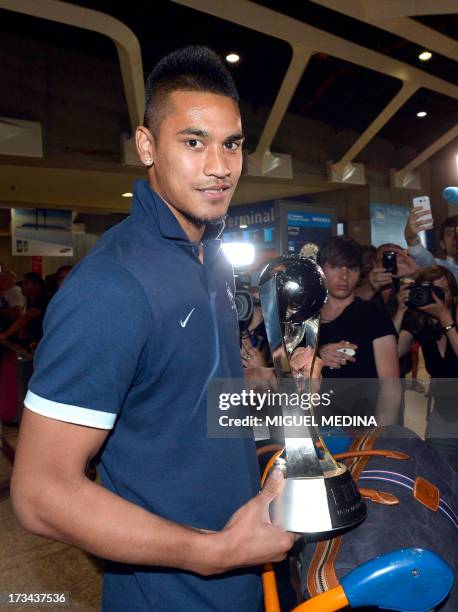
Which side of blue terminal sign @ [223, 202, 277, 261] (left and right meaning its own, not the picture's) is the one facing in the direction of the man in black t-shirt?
front

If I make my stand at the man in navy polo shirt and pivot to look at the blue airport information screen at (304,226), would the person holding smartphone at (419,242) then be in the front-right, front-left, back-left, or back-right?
front-right

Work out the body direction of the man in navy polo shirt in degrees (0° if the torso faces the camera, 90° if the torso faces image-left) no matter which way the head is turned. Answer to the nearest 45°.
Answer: approximately 315°

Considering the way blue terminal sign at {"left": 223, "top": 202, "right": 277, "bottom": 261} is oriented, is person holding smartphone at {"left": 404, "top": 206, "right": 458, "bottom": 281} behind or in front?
in front

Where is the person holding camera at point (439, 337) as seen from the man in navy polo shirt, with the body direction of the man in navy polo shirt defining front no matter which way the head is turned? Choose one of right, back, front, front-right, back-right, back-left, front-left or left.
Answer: left

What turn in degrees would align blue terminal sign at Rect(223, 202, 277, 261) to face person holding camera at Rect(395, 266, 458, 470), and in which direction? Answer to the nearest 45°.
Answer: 0° — it already faces them

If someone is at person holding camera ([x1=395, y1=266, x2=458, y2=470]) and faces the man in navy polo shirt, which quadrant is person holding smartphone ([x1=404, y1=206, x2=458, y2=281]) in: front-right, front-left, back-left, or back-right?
back-right

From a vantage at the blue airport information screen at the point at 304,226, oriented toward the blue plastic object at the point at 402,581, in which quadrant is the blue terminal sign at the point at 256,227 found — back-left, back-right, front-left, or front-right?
back-right

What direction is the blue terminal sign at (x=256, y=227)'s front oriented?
toward the camera

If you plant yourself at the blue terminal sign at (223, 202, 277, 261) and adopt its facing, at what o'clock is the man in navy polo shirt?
The man in navy polo shirt is roughly at 12 o'clock from the blue terminal sign.

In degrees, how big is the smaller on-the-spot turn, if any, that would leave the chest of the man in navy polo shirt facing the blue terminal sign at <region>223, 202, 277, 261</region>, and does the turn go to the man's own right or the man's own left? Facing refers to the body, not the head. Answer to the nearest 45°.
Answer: approximately 135° to the man's own left

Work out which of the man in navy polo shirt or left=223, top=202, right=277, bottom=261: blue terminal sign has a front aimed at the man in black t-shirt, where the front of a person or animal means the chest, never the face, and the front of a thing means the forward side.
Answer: the blue terminal sign

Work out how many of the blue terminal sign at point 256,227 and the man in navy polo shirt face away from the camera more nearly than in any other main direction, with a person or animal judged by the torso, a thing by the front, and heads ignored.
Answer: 0

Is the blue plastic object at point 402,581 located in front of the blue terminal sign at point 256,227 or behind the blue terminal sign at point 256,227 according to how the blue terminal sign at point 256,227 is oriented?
in front

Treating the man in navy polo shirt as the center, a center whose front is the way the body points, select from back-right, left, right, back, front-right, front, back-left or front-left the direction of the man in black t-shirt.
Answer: left

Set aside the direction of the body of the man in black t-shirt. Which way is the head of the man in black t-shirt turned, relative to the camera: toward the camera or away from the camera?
toward the camera
